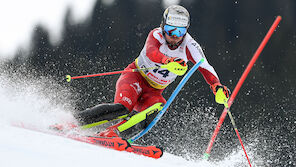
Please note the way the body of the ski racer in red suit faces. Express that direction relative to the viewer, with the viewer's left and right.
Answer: facing the viewer and to the right of the viewer
